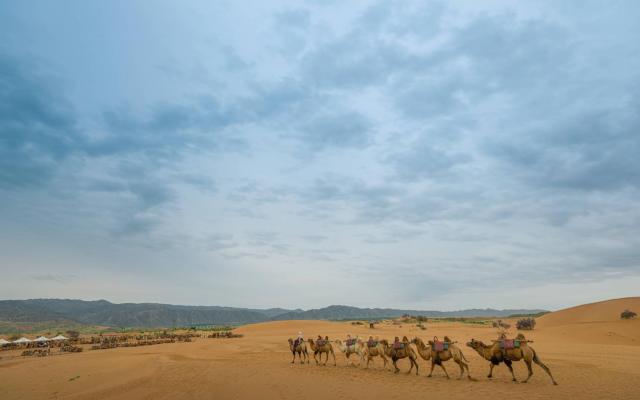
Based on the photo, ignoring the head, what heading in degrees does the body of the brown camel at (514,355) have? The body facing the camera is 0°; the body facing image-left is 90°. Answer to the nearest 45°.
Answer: approximately 90°
